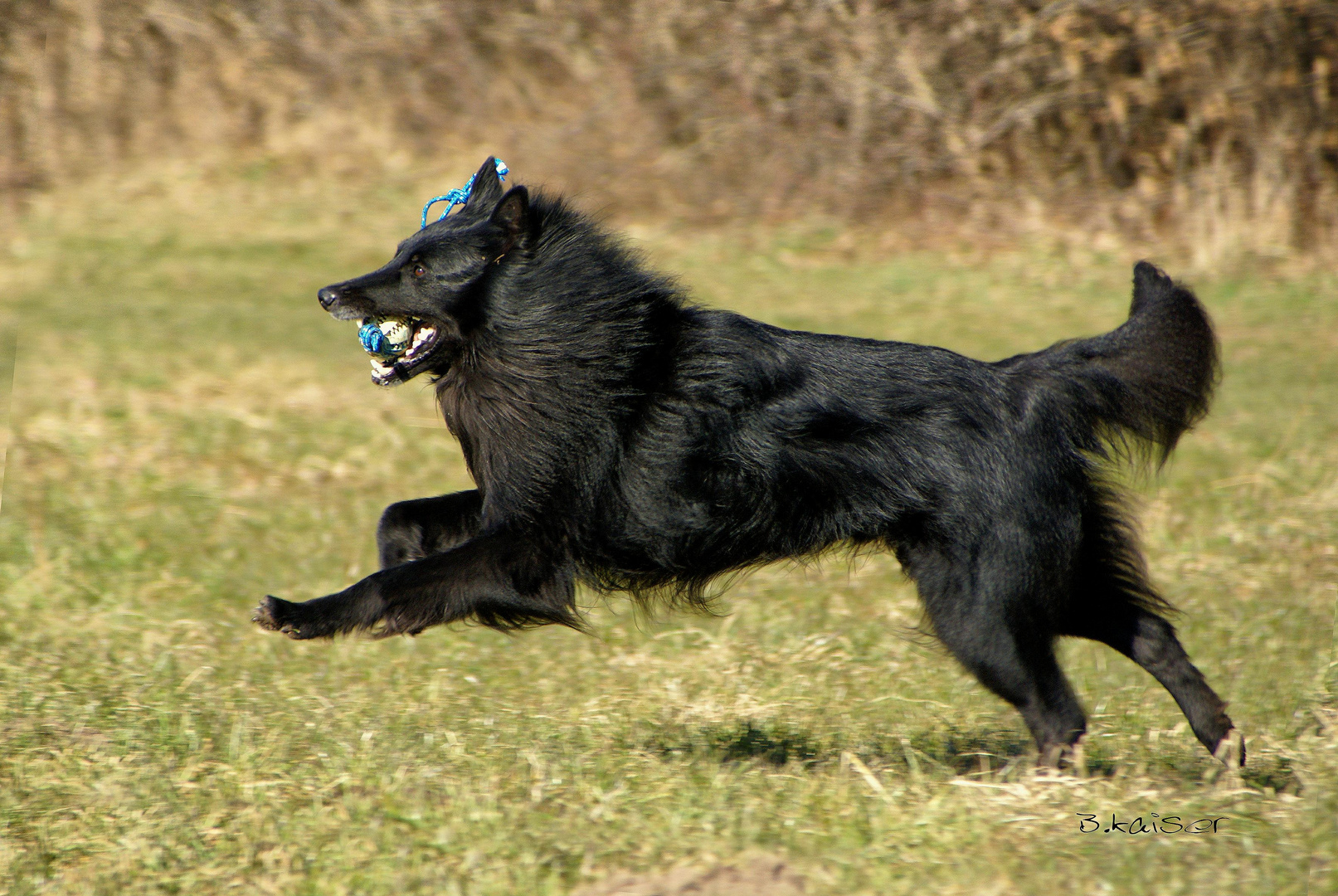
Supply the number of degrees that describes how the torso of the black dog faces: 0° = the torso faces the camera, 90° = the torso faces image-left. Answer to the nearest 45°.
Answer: approximately 90°
